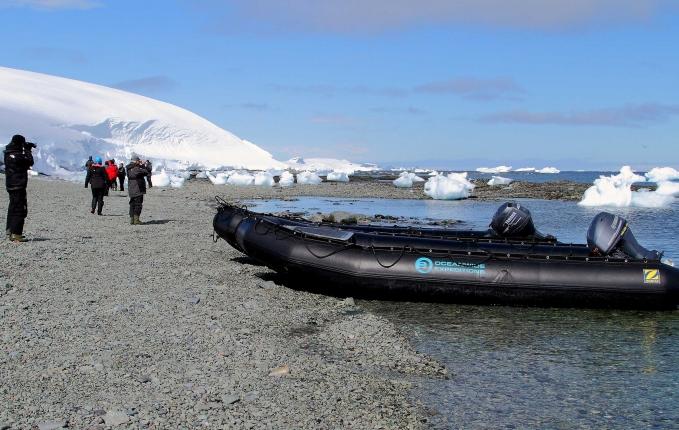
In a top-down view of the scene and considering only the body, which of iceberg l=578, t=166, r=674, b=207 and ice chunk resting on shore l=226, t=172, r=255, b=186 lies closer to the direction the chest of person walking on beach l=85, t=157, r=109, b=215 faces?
the ice chunk resting on shore

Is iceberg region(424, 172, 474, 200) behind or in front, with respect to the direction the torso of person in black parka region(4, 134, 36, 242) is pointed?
in front

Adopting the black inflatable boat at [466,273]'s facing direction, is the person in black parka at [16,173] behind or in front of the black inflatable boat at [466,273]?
in front

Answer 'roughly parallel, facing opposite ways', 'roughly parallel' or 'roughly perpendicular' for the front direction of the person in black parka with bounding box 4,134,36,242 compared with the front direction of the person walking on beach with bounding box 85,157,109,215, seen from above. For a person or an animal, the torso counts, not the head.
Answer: roughly perpendicular

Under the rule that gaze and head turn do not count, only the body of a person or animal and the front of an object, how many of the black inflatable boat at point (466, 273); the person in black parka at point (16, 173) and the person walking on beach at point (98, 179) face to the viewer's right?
1

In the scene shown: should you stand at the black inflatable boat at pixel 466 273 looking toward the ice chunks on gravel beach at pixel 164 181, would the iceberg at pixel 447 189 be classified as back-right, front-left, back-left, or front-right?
front-right

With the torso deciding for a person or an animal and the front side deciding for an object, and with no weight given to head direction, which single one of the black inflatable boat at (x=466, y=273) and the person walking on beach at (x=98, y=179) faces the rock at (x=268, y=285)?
the black inflatable boat

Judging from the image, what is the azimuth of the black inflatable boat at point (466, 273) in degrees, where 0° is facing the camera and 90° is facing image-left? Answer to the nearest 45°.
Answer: approximately 90°

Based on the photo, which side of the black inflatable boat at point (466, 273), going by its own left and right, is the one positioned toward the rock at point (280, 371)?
left

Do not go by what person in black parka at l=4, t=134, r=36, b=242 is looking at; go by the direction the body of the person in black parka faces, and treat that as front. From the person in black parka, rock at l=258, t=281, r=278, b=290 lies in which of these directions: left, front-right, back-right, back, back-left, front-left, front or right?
front-right
